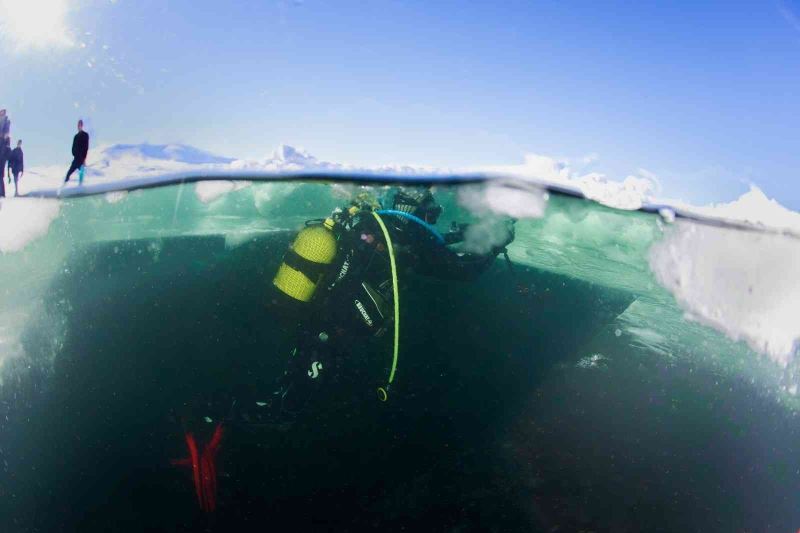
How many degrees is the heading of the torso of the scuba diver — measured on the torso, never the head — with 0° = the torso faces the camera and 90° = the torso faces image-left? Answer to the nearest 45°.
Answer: approximately 270°

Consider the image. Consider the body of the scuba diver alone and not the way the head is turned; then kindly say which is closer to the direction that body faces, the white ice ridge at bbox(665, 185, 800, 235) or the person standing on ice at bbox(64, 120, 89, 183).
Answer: the white ice ridge

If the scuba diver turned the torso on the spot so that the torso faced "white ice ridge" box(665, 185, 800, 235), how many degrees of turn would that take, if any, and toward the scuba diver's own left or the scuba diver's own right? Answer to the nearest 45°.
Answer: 0° — they already face it

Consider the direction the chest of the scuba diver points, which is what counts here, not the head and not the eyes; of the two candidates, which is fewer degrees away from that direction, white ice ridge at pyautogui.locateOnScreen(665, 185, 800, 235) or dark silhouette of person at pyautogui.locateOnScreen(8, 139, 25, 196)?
the white ice ridge
